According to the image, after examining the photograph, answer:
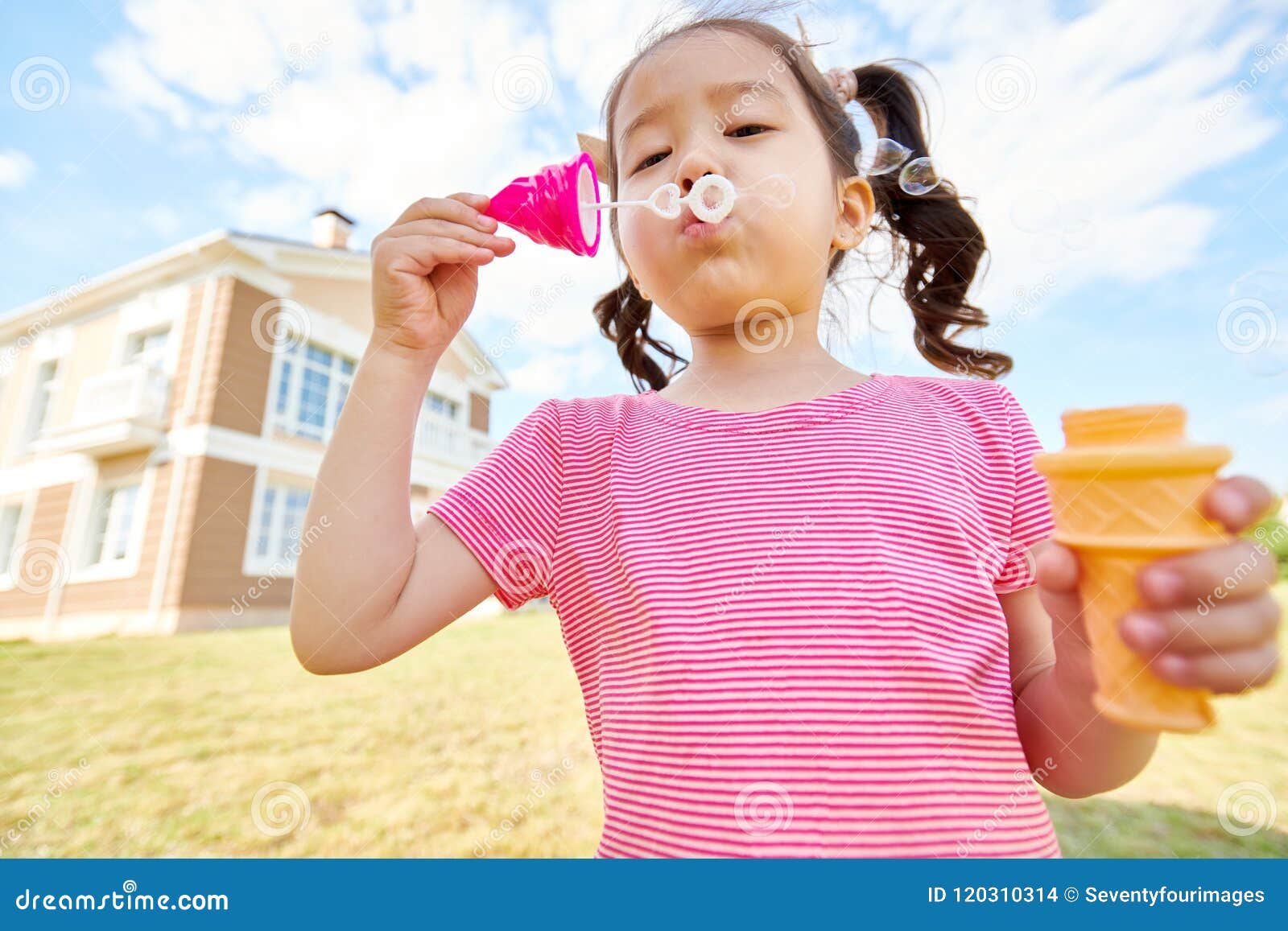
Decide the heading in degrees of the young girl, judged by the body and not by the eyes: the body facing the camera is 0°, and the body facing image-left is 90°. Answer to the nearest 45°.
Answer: approximately 0°

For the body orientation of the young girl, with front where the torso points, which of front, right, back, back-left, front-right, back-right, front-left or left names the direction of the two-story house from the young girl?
back-right
